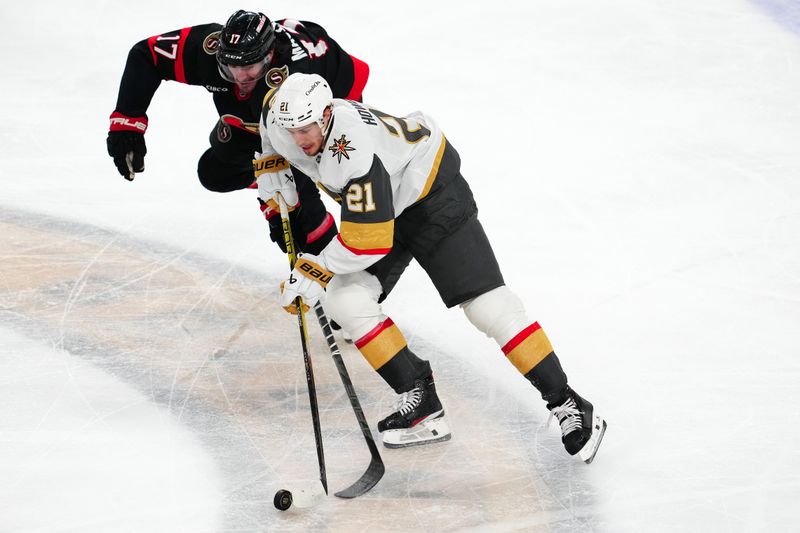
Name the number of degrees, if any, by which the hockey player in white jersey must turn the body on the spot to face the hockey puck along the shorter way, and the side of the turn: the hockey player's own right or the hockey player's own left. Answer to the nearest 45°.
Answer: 0° — they already face it

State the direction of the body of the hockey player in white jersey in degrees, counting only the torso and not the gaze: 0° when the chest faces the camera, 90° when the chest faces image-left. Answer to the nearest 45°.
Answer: approximately 45°

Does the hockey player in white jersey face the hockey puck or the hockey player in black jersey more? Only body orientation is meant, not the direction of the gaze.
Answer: the hockey puck

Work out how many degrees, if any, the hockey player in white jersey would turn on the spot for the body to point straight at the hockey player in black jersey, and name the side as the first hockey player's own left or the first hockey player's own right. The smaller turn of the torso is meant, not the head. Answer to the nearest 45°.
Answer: approximately 90° to the first hockey player's own right

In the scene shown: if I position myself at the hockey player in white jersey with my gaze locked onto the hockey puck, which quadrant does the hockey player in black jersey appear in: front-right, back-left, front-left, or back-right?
back-right
